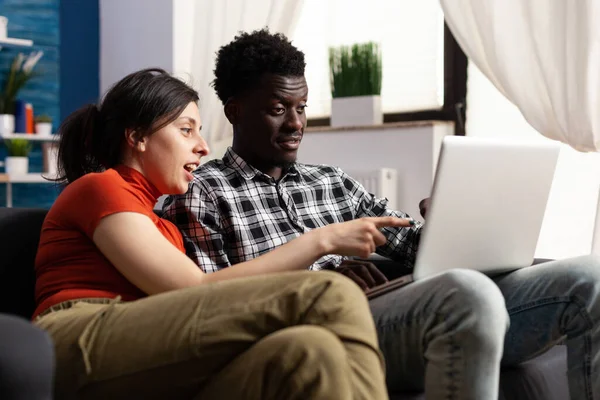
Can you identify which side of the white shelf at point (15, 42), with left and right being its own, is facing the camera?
front

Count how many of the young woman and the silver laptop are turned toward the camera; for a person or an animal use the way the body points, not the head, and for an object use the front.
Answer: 0

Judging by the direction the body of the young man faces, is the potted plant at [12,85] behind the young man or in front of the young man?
behind

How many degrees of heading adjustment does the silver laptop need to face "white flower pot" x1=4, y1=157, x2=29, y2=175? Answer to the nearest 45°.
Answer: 0° — it already faces it

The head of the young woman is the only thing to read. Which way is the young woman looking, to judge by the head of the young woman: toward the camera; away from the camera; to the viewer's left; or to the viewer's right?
to the viewer's right

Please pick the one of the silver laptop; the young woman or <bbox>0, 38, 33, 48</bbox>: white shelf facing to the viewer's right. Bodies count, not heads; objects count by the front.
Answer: the young woman

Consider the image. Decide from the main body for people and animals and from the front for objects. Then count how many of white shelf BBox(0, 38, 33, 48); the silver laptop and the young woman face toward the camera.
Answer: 1

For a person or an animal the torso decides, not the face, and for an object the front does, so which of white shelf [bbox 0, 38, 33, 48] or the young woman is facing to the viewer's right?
the young woman

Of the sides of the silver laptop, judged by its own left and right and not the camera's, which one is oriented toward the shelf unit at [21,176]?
front

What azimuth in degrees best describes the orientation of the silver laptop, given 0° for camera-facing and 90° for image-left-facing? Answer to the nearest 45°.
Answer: approximately 135°

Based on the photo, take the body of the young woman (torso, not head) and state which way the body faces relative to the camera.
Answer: to the viewer's right

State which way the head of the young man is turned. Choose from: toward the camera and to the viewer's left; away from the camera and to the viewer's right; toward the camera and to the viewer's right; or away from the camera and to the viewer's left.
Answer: toward the camera and to the viewer's right

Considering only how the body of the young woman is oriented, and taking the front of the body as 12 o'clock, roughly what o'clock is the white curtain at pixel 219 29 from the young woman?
The white curtain is roughly at 9 o'clock from the young woman.
